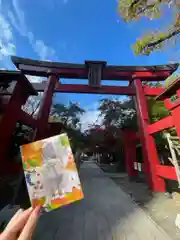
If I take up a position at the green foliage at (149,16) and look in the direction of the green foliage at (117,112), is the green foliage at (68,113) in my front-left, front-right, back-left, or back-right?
front-left

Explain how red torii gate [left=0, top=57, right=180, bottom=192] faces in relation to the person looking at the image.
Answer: facing the viewer

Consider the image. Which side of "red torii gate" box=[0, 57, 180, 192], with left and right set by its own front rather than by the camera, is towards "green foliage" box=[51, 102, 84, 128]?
back

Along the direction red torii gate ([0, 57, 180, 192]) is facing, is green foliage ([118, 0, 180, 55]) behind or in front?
in front

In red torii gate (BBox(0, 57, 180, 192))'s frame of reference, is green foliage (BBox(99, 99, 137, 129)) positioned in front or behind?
behind
